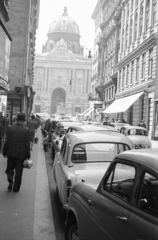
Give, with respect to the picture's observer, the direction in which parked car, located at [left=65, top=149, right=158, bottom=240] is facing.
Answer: facing away from the viewer and to the left of the viewer

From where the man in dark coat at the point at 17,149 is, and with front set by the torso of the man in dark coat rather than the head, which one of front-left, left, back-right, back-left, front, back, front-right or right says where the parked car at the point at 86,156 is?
back-right

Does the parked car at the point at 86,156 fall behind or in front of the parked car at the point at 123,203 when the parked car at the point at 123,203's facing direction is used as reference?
in front

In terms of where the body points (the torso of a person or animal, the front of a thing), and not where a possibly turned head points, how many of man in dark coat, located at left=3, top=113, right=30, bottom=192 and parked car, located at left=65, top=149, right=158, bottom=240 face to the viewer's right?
0

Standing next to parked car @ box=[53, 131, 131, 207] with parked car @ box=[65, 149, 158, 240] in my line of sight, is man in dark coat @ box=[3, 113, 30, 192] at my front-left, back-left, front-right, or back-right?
back-right

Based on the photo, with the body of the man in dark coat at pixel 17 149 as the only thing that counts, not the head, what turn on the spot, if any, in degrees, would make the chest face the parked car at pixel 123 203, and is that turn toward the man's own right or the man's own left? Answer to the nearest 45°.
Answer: approximately 180°

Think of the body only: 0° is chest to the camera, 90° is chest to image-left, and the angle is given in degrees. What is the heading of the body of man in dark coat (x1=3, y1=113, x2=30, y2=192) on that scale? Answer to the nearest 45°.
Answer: approximately 180°
